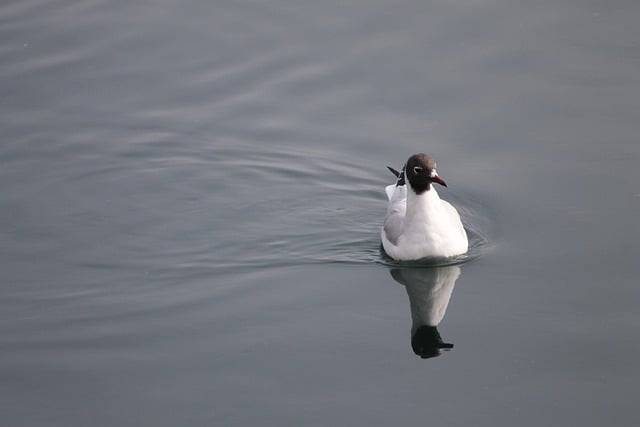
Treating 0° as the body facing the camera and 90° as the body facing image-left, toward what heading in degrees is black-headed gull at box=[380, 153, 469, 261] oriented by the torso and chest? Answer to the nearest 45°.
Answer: approximately 315°
